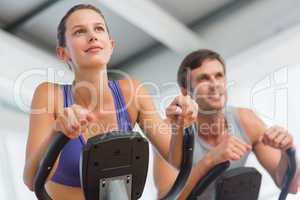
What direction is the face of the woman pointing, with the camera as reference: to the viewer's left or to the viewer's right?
to the viewer's right

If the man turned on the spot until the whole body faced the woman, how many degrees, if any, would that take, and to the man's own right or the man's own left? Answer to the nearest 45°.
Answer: approximately 45° to the man's own right

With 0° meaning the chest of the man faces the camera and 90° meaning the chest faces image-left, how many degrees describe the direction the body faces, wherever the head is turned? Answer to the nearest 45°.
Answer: approximately 0°
